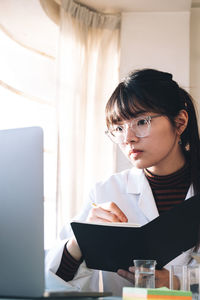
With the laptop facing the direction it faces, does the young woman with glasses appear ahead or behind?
ahead

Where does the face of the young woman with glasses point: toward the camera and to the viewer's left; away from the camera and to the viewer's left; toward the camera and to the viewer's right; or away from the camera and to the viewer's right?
toward the camera and to the viewer's left

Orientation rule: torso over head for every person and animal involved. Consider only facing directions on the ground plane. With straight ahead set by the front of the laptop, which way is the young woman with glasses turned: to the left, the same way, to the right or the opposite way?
the opposite way

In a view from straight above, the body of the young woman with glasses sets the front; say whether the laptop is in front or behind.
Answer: in front

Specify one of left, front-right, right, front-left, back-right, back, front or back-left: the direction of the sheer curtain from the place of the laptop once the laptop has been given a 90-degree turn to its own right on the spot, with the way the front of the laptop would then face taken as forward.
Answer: back-left

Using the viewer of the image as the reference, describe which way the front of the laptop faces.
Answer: facing away from the viewer and to the right of the viewer
